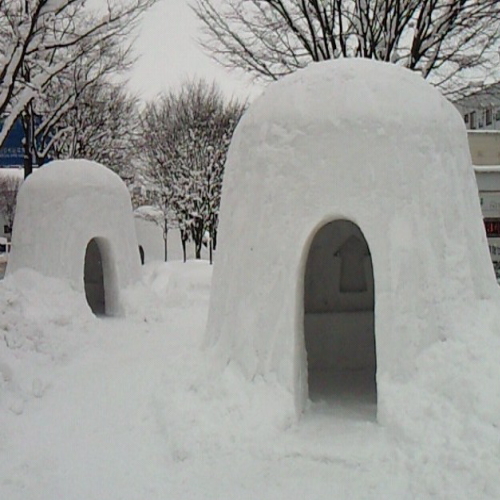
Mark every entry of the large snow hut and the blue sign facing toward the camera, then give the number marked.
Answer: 2

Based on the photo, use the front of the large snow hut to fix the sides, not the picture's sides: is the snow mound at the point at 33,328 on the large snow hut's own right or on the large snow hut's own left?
on the large snow hut's own right

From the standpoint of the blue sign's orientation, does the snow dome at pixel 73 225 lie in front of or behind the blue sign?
in front

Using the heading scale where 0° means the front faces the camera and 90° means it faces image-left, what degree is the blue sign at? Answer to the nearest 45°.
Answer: approximately 0°

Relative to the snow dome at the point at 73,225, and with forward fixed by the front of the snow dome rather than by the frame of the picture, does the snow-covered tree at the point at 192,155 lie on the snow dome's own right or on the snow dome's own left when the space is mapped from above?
on the snow dome's own left

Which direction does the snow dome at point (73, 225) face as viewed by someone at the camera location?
facing the viewer and to the right of the viewer
